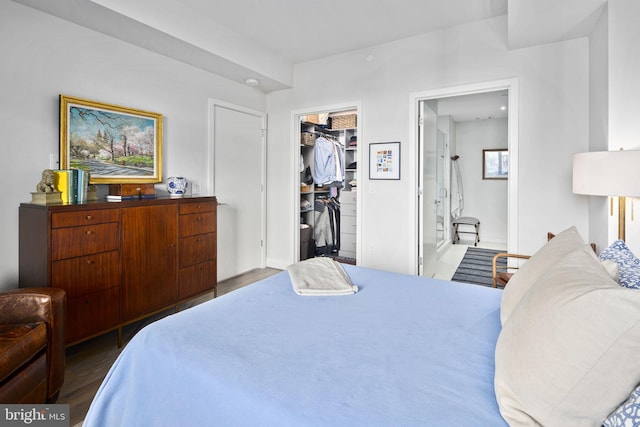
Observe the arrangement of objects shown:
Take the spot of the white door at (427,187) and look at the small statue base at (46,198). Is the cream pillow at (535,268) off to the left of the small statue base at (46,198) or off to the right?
left

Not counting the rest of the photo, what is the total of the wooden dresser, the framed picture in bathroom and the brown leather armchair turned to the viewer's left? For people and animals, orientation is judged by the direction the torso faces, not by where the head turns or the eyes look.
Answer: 0

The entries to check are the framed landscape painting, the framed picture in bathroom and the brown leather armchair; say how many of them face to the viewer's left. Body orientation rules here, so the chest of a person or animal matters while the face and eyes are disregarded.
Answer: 0

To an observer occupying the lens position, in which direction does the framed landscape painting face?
facing the viewer and to the right of the viewer

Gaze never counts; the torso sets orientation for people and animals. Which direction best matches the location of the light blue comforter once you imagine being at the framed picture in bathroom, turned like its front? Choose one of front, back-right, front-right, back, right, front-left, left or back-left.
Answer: front

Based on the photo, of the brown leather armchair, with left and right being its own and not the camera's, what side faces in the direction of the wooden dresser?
left

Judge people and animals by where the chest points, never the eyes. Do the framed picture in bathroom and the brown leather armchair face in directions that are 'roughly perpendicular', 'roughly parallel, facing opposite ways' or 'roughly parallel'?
roughly perpendicular

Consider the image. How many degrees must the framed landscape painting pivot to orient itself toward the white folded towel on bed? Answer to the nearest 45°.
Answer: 0° — it already faces it

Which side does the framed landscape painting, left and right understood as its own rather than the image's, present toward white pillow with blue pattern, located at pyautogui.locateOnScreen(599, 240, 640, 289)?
front

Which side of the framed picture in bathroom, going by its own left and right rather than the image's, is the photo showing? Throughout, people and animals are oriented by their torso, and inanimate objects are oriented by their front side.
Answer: front

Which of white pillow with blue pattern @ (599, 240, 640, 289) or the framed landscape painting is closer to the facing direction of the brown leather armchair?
the white pillow with blue pattern

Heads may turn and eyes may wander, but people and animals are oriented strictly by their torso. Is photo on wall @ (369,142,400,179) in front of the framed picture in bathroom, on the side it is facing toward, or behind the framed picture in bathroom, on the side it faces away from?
in front

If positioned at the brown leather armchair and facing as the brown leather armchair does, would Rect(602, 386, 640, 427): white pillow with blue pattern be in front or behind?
in front

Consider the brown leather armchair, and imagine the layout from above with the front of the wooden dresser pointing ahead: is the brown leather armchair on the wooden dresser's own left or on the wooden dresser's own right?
on the wooden dresser's own right

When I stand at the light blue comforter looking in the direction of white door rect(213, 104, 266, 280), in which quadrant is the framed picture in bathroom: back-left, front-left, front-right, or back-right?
front-right

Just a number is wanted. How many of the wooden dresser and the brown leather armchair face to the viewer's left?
0

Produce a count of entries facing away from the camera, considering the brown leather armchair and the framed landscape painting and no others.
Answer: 0

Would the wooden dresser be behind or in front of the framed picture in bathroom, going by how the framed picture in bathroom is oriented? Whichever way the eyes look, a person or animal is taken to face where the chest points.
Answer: in front

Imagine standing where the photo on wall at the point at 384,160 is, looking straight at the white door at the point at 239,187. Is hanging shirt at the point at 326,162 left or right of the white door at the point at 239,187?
right
